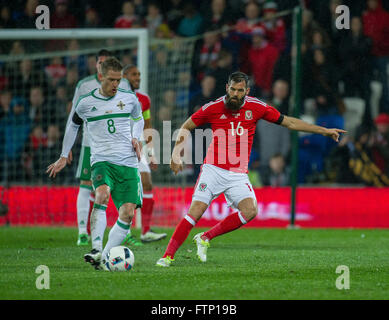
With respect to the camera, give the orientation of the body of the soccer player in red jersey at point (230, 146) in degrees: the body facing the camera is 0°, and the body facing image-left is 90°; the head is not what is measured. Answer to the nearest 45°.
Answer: approximately 0°

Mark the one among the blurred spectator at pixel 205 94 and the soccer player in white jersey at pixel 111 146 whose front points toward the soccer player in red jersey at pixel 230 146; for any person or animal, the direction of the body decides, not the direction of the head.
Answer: the blurred spectator

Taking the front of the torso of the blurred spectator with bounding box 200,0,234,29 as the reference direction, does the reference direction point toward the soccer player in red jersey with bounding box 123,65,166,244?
yes

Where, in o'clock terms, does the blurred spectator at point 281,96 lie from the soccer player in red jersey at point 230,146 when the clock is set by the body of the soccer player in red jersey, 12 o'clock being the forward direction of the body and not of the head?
The blurred spectator is roughly at 6 o'clock from the soccer player in red jersey.

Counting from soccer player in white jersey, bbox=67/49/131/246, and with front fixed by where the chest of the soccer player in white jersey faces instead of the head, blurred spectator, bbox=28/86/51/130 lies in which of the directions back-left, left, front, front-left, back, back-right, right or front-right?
back
